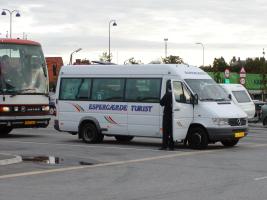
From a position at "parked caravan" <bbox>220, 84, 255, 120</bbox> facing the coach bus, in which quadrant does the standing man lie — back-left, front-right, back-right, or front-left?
front-left

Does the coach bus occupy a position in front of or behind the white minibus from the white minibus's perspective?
behind

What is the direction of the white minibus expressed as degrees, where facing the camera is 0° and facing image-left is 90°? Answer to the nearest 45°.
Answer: approximately 315°

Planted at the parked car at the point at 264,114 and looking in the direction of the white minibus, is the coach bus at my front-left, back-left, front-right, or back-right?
front-right
